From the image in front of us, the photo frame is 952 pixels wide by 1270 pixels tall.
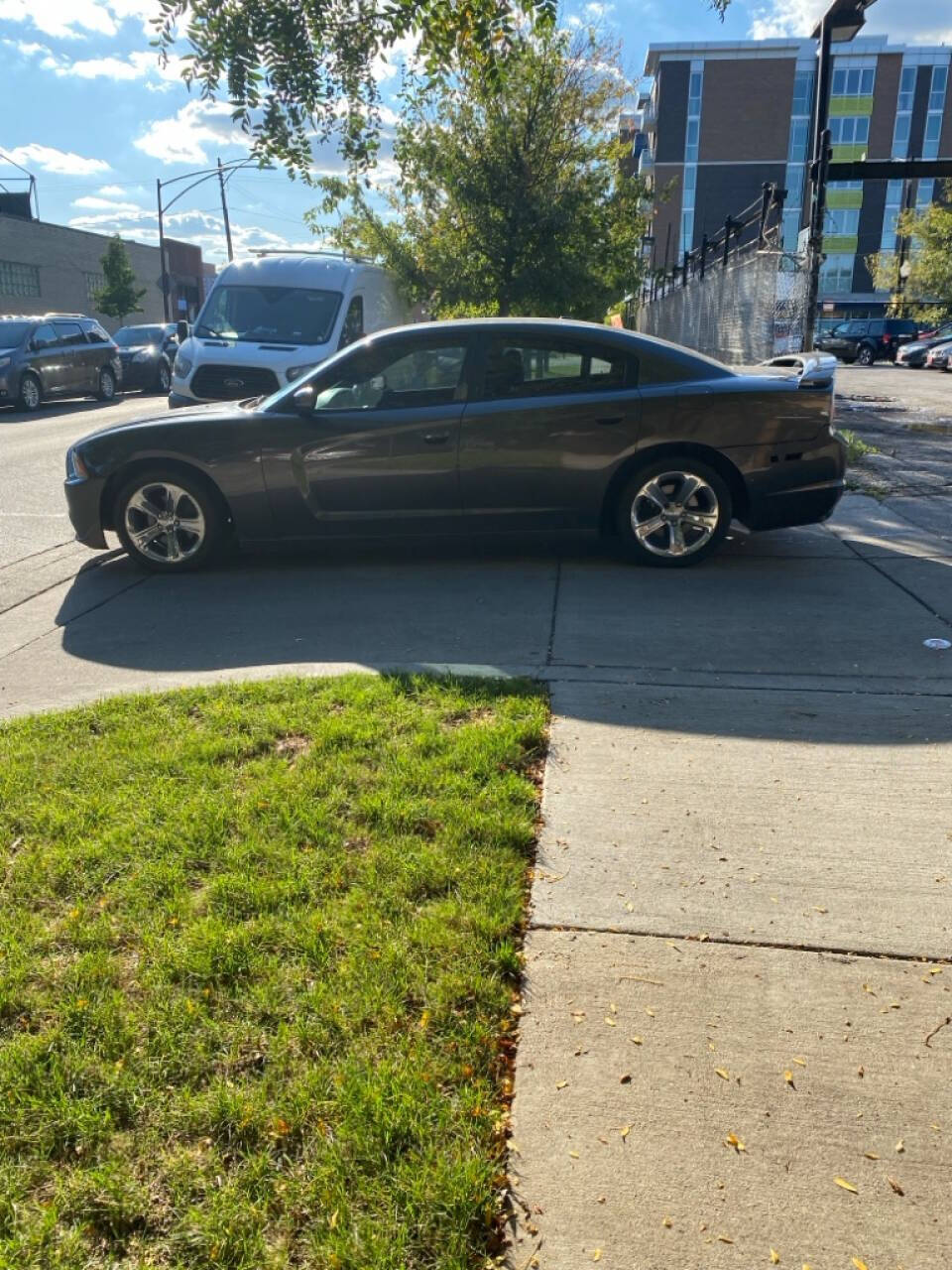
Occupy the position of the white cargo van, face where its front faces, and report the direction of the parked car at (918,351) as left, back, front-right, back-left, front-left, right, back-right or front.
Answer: back

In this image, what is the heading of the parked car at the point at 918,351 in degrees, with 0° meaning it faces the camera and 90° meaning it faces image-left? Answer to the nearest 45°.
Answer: approximately 45°

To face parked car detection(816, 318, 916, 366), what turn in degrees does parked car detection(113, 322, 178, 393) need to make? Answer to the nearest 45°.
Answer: approximately 135° to its left

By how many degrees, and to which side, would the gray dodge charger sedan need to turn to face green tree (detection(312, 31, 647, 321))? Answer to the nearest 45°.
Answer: approximately 90° to its right

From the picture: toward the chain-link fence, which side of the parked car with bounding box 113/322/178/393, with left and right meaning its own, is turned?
left

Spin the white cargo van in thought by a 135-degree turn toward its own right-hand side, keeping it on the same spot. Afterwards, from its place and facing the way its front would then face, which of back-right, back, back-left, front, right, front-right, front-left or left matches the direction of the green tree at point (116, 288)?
front

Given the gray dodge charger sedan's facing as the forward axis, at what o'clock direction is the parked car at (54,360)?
The parked car is roughly at 2 o'clock from the gray dodge charger sedan.

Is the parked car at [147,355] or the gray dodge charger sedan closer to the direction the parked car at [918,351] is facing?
the parked car

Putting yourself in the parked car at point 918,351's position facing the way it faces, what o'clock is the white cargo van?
The white cargo van is roughly at 11 o'clock from the parked car.

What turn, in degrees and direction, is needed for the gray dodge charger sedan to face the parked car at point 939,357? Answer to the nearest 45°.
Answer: approximately 135° to its right

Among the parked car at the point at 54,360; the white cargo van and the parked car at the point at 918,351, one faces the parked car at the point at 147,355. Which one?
the parked car at the point at 918,351

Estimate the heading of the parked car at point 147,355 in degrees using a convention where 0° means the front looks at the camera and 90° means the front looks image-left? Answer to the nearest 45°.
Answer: approximately 45°

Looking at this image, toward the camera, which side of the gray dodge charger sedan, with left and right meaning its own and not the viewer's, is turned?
left

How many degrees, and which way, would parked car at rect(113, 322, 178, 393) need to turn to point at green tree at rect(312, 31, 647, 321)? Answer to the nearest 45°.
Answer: approximately 90° to its left
